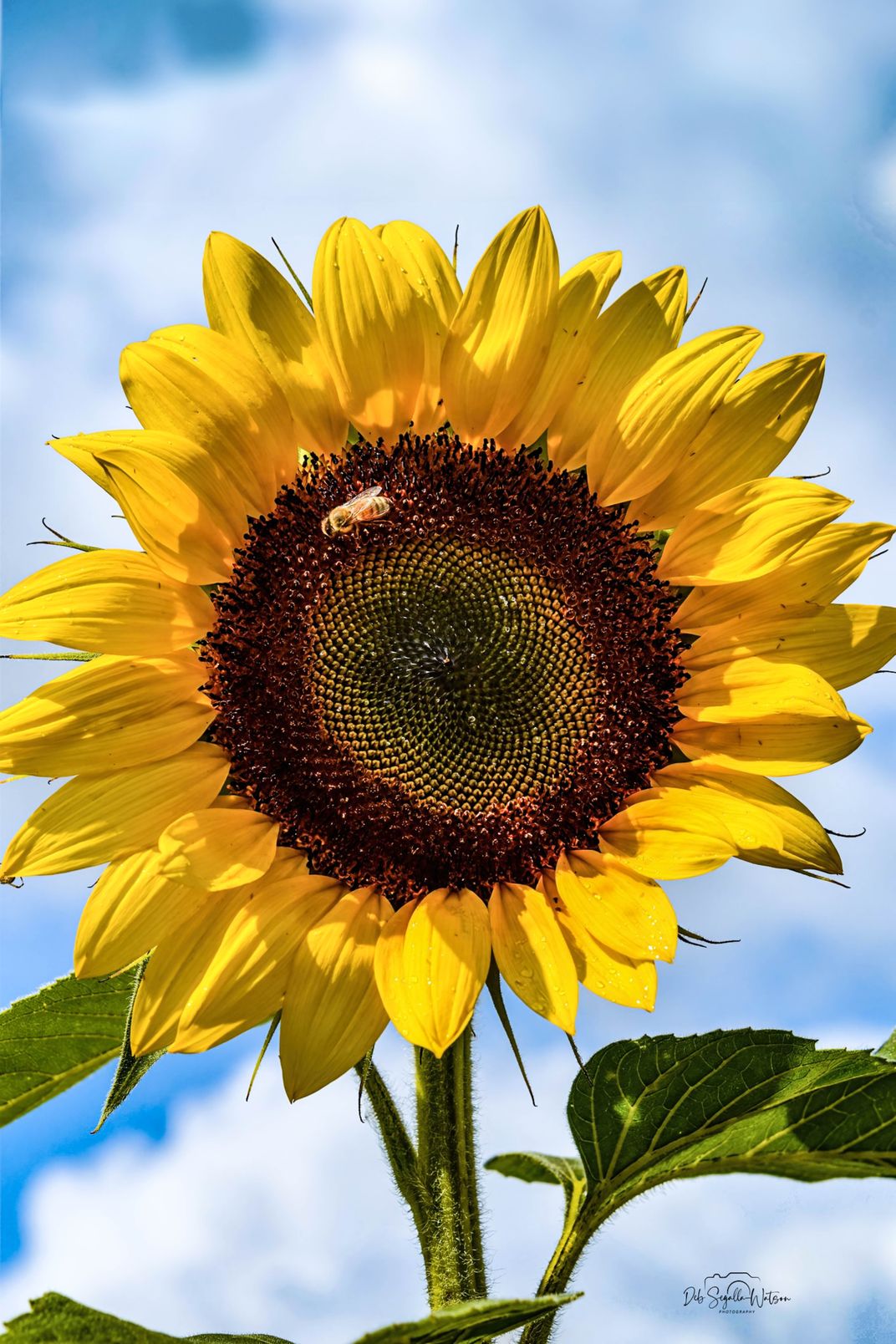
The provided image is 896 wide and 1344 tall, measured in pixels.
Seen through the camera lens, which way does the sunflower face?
facing the viewer
